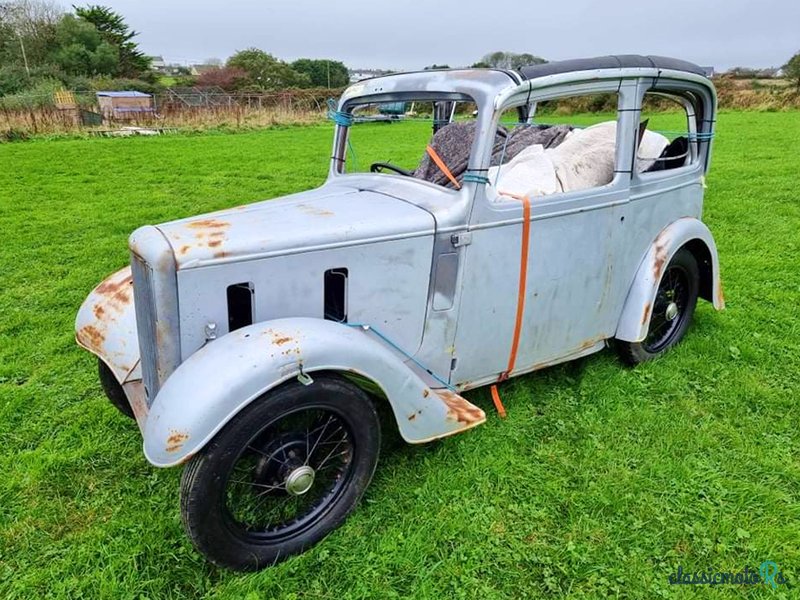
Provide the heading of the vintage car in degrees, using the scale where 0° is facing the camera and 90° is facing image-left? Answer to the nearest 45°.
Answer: approximately 45°
